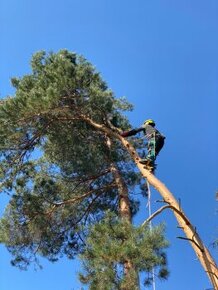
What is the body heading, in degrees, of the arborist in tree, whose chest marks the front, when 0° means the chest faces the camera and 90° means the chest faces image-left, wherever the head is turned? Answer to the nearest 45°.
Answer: approximately 90°
